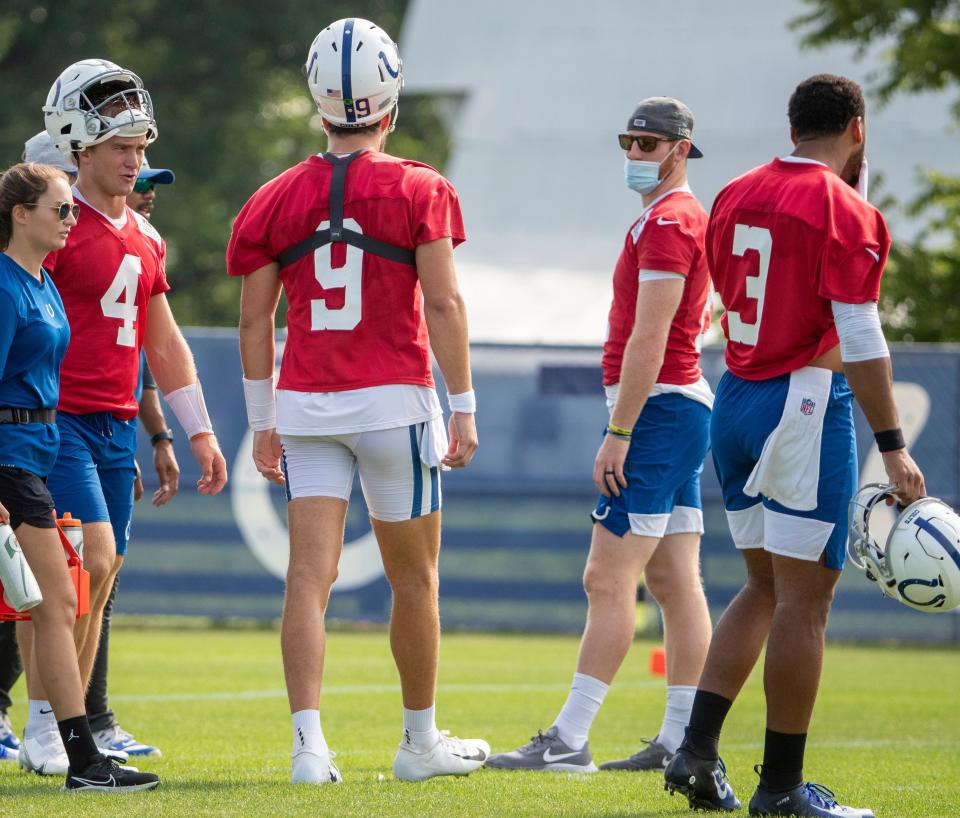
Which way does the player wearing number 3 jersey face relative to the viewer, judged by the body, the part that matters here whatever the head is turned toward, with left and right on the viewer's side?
facing away from the viewer and to the right of the viewer

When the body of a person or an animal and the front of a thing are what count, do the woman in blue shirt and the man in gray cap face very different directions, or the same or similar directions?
very different directions

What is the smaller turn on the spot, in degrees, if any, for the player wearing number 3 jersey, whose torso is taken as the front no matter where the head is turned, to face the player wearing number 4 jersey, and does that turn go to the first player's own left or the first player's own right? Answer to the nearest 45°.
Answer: approximately 135° to the first player's own left

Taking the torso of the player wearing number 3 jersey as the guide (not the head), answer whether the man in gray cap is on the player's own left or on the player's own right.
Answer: on the player's own left

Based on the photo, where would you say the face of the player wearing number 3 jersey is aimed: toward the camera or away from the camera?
away from the camera

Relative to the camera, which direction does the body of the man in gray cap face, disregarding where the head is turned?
to the viewer's left

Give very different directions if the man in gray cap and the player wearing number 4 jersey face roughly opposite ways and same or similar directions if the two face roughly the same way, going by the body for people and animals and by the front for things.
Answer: very different directions

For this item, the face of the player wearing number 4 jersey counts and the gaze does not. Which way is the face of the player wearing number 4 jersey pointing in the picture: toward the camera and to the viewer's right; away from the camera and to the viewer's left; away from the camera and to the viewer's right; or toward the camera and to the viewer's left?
toward the camera and to the viewer's right

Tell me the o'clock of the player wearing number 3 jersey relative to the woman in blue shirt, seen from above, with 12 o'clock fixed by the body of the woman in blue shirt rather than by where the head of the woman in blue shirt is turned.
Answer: The player wearing number 3 jersey is roughly at 11 o'clock from the woman in blue shirt.

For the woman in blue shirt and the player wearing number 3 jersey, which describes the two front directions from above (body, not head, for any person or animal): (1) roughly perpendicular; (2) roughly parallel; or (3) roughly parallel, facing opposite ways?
roughly perpendicular
